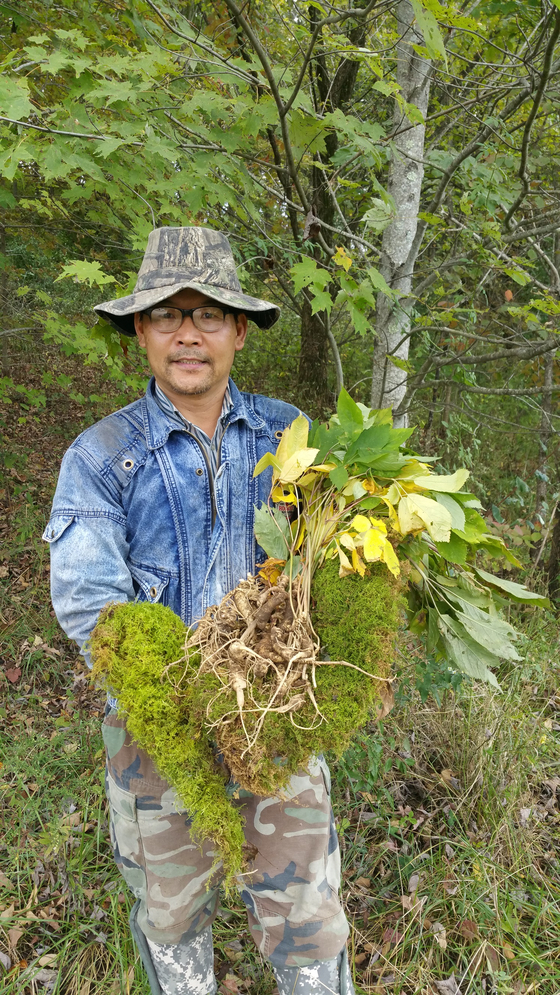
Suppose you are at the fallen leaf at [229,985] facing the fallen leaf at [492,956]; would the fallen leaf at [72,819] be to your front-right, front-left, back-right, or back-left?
back-left

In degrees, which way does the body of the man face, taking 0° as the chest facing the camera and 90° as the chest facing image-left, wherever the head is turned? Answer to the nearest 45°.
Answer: approximately 0°

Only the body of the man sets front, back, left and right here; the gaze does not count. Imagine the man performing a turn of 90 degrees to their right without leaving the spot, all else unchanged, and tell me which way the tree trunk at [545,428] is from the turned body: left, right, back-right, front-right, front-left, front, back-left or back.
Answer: back-right
